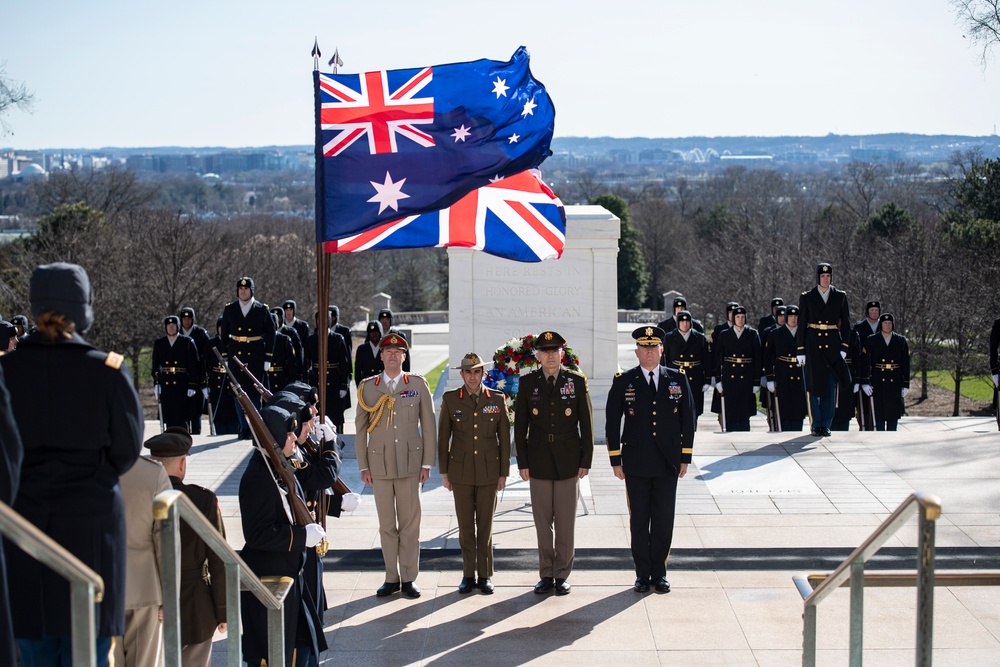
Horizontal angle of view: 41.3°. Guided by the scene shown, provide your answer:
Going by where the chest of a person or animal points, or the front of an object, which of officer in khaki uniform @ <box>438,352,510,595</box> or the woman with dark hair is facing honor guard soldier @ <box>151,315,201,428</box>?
the woman with dark hair

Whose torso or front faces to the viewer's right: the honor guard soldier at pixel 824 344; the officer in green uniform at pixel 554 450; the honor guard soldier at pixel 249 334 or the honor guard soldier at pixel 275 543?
the honor guard soldier at pixel 275 543

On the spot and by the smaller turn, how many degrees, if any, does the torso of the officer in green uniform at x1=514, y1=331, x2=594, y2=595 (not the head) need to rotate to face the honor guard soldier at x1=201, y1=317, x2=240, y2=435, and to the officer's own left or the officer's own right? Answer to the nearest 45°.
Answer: approximately 135° to the officer's own right

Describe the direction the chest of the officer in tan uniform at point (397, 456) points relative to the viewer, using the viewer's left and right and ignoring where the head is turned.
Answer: facing the viewer

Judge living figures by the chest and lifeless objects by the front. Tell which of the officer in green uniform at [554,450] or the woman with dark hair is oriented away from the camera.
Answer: the woman with dark hair

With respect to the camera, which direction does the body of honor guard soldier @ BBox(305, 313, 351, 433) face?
toward the camera

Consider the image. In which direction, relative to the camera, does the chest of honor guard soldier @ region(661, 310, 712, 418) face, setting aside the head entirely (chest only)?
toward the camera

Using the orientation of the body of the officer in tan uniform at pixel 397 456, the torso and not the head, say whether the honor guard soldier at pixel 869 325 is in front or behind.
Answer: behind

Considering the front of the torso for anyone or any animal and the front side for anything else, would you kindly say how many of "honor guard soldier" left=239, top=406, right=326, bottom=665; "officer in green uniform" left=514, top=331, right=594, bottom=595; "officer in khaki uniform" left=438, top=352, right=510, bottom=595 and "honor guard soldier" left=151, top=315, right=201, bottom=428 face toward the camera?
3

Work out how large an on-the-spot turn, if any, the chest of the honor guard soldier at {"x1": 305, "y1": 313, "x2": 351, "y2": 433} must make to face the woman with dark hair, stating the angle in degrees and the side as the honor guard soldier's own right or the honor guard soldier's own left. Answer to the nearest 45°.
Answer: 0° — they already face them

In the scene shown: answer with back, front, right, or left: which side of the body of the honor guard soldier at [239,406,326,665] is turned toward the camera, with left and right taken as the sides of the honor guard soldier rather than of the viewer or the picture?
right

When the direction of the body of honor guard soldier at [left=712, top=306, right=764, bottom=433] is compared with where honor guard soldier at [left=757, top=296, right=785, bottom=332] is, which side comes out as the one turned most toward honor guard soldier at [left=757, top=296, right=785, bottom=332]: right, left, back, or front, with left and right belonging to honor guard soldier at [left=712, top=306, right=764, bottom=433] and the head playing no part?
back

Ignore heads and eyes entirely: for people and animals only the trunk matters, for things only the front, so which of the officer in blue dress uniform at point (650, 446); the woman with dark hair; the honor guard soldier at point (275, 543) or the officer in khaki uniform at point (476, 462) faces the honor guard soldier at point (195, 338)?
the woman with dark hair

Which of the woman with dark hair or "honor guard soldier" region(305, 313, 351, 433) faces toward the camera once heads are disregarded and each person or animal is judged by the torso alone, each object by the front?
the honor guard soldier

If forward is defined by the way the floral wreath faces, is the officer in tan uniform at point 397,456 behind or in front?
in front

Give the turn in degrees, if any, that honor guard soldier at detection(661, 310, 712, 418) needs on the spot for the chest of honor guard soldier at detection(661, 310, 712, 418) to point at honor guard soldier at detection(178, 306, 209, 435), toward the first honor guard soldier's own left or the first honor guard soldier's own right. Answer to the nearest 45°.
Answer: approximately 90° to the first honor guard soldier's own right

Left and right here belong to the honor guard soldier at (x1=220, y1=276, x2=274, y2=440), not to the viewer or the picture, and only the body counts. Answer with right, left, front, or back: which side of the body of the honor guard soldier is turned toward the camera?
front

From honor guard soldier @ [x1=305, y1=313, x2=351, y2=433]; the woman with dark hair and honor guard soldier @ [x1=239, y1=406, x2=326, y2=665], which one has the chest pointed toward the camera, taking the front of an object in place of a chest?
honor guard soldier @ [x1=305, y1=313, x2=351, y2=433]
